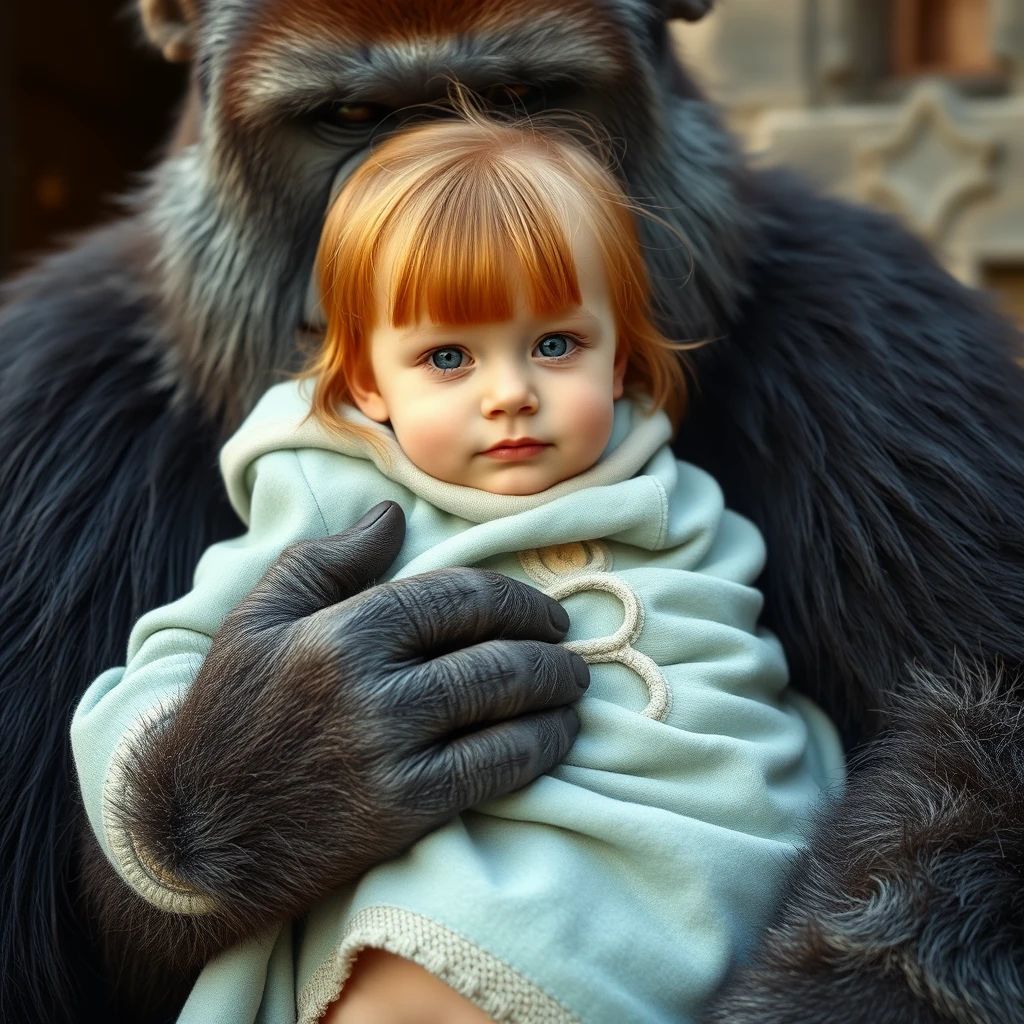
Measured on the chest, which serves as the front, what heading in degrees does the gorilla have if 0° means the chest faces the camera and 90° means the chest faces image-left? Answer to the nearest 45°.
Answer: approximately 0°

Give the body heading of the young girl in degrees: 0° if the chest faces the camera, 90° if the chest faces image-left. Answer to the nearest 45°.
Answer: approximately 0°
